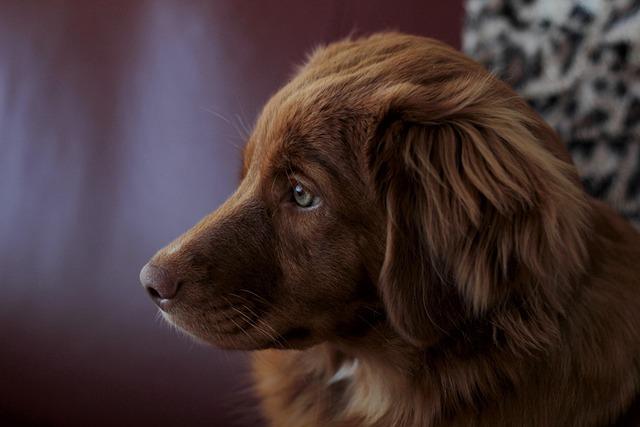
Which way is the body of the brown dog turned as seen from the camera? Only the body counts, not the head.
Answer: to the viewer's left
